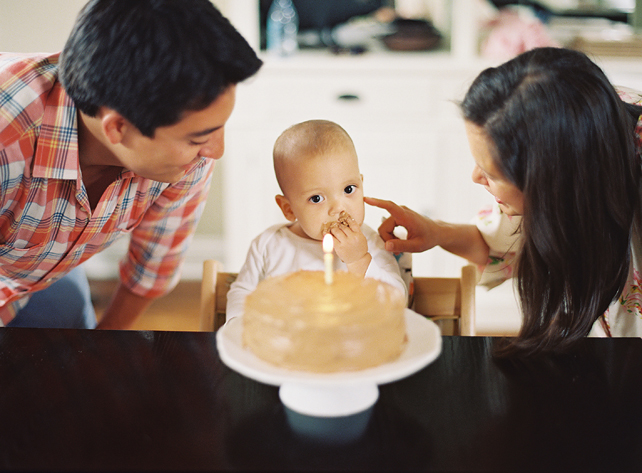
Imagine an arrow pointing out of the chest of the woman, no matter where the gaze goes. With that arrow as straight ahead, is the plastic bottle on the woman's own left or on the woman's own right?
on the woman's own right

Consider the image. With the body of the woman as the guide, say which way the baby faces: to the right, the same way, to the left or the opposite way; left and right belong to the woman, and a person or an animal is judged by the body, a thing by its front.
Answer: to the left

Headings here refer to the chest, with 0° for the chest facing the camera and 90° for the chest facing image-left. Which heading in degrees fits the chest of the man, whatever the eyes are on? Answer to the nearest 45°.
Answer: approximately 315°

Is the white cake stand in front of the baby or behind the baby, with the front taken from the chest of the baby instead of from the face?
in front

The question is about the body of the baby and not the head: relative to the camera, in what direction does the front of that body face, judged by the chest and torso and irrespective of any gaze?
toward the camera

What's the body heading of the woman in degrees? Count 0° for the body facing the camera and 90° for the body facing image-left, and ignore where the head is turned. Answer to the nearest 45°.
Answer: approximately 90°

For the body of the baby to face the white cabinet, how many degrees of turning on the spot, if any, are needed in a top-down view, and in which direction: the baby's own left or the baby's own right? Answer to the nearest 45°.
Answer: approximately 180°

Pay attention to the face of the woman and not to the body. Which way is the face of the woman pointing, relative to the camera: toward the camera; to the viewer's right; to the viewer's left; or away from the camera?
to the viewer's left

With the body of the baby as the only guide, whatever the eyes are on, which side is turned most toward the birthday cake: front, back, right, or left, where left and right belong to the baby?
front

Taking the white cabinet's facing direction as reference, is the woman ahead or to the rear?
ahead

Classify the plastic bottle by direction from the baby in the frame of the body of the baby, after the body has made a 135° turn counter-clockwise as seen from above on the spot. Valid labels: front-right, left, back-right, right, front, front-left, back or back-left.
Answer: front-left

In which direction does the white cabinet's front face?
toward the camera

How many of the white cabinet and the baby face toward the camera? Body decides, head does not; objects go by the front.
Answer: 2
